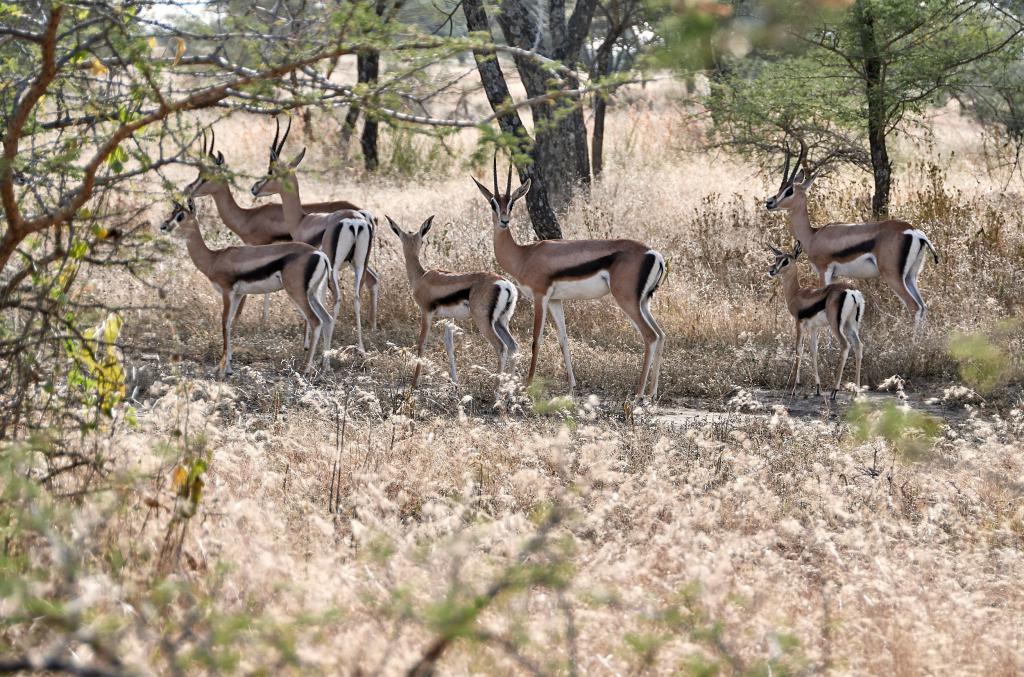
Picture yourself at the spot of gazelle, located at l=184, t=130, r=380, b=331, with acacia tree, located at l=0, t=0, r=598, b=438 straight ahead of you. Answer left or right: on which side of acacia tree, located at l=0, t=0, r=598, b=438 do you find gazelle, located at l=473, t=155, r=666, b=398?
left

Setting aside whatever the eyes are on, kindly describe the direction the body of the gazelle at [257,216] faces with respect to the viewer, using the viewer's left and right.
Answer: facing to the left of the viewer

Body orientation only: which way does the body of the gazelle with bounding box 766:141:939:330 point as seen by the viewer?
to the viewer's left

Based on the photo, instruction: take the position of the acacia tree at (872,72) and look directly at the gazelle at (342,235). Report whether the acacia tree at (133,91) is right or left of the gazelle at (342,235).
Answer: left

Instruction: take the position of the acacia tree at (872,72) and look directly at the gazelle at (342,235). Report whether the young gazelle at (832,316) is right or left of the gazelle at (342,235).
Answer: left

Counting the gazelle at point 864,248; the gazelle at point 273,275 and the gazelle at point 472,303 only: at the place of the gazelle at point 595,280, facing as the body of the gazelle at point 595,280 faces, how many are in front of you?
2

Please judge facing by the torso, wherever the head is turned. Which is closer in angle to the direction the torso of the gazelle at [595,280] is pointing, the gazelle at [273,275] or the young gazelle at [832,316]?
the gazelle

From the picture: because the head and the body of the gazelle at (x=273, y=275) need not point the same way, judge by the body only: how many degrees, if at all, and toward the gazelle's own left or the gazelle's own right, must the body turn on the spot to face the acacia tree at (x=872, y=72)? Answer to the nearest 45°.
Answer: approximately 180°

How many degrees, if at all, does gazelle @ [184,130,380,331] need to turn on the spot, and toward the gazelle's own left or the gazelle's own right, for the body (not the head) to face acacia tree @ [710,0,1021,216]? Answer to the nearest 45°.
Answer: approximately 180°

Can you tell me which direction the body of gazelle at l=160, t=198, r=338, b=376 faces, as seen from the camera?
to the viewer's left

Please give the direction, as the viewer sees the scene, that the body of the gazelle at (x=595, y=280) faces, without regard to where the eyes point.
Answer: to the viewer's left

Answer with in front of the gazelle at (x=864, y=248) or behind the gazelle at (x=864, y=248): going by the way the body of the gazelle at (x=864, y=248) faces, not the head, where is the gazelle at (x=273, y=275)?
in front

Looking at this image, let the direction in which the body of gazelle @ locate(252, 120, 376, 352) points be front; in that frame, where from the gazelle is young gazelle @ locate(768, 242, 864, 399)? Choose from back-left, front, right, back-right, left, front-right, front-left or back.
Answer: back

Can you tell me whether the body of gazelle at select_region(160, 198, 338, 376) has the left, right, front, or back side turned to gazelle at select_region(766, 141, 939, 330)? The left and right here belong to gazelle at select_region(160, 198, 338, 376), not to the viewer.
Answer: back
